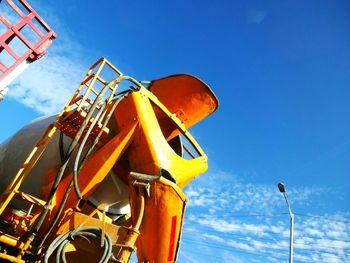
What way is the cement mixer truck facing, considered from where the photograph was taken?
facing away from the viewer and to the left of the viewer
